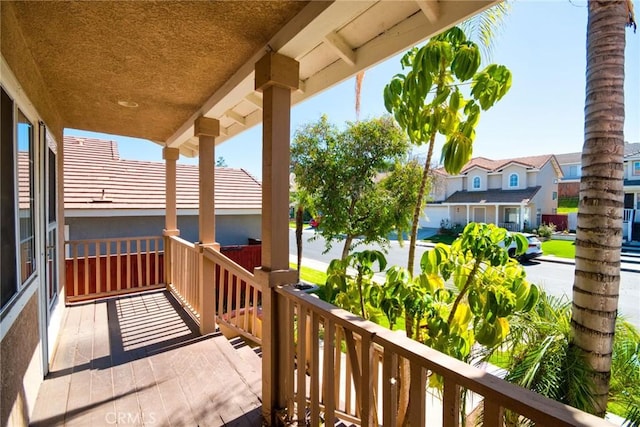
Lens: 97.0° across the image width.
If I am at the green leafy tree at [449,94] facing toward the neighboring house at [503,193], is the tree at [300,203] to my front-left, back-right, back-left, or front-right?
front-left

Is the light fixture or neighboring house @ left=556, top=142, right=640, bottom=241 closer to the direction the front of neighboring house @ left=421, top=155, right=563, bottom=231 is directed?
the light fixture

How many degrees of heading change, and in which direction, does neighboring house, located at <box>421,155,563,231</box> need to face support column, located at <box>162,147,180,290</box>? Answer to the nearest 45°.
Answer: approximately 45° to its left

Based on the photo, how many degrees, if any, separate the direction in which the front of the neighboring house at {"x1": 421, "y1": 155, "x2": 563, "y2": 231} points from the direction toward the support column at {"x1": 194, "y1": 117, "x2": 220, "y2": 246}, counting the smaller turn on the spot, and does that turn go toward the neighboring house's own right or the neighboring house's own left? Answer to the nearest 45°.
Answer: approximately 45° to the neighboring house's own left

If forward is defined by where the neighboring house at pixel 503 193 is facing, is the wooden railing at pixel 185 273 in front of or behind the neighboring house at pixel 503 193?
in front

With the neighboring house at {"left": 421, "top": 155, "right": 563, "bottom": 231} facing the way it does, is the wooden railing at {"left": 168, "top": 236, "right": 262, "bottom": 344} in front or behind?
in front

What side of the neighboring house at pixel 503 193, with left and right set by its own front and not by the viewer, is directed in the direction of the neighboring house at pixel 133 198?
front

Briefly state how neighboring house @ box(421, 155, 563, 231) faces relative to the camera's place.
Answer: facing the viewer and to the left of the viewer

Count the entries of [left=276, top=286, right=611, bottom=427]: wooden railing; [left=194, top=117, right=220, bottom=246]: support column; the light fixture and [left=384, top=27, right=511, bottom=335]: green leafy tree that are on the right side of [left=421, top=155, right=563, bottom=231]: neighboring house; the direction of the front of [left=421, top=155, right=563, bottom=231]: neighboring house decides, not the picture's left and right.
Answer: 0

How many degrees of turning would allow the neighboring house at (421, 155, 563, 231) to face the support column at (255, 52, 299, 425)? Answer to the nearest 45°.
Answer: approximately 45° to its left

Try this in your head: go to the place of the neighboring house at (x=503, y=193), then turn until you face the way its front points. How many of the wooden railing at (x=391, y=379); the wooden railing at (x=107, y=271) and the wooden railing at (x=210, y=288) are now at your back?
0

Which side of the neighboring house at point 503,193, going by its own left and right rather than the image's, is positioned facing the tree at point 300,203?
front

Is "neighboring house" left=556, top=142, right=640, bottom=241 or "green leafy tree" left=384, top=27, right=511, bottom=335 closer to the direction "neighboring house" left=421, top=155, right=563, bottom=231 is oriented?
the green leafy tree

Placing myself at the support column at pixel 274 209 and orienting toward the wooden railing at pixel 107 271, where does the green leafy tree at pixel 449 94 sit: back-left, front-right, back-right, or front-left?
back-right

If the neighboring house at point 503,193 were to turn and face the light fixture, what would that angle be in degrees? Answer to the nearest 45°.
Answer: approximately 45° to its left

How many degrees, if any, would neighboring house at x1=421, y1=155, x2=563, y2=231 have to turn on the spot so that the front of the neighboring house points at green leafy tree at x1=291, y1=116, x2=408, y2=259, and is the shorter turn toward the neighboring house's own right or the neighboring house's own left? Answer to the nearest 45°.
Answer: approximately 45° to the neighboring house's own left
